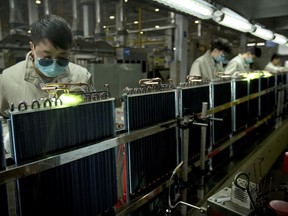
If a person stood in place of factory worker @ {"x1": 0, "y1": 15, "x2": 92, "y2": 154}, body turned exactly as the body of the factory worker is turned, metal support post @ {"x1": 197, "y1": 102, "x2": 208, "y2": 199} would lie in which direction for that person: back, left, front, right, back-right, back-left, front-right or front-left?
front-left

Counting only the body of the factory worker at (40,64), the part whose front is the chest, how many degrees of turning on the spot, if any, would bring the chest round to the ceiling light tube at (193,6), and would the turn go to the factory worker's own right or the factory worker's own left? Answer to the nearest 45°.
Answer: approximately 90° to the factory worker's own left

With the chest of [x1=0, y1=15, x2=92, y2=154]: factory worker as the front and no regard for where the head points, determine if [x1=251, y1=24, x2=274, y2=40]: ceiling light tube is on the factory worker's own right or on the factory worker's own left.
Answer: on the factory worker's own left

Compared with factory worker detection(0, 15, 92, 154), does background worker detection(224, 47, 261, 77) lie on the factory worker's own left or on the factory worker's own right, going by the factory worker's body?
on the factory worker's own left

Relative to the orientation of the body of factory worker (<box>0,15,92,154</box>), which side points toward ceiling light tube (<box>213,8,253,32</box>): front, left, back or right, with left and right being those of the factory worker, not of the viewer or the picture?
left

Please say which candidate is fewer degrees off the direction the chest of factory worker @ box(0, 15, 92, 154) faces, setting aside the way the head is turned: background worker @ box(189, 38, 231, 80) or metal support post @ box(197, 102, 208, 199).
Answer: the metal support post

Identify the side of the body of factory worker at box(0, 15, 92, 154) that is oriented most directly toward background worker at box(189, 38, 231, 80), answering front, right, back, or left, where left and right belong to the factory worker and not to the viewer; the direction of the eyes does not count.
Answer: left

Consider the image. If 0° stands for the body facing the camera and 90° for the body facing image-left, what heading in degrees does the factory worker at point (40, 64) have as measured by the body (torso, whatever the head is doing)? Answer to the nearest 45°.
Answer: approximately 315°
